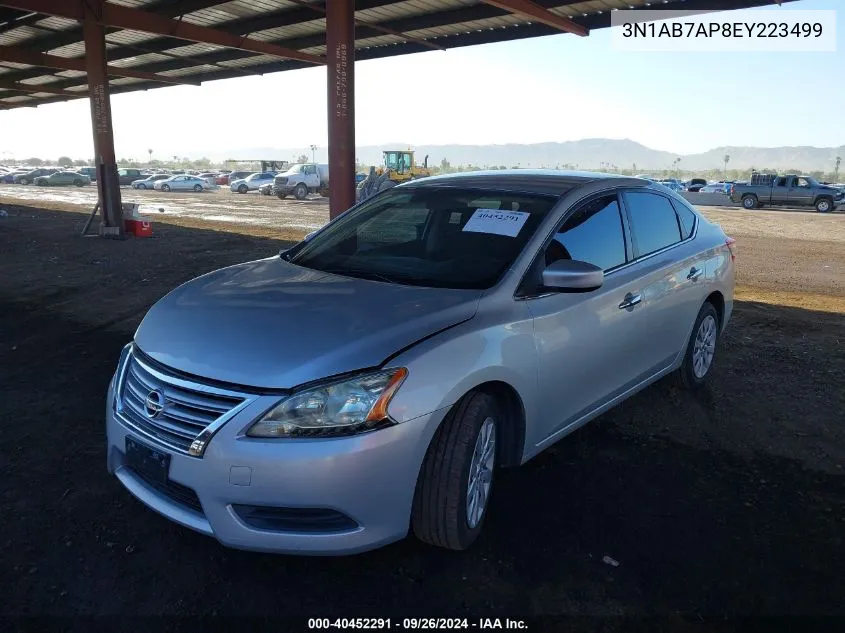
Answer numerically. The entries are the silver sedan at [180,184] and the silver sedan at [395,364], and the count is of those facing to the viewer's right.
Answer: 0

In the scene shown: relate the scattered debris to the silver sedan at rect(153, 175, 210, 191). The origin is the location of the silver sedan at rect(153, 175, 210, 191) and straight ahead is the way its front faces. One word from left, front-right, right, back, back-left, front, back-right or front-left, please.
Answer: left

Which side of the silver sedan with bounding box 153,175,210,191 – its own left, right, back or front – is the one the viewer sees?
left

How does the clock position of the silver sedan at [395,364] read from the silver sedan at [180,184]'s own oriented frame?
the silver sedan at [395,364] is roughly at 9 o'clock from the silver sedan at [180,184].

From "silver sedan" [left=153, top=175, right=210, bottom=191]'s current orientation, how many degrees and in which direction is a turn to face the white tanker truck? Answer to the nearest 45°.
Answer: approximately 135° to its left

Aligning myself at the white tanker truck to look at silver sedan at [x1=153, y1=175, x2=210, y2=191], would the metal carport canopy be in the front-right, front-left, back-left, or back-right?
back-left

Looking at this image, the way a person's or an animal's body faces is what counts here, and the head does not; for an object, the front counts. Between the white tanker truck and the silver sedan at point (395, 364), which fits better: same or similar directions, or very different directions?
same or similar directions

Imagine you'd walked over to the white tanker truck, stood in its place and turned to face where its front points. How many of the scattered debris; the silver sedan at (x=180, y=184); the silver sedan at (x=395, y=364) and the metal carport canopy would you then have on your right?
1

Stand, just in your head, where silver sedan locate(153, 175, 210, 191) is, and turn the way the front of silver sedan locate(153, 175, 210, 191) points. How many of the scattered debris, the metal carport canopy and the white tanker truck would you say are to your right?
0

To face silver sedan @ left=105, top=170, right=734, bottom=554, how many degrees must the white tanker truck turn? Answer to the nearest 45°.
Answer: approximately 45° to its left

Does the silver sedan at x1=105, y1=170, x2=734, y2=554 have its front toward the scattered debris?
no

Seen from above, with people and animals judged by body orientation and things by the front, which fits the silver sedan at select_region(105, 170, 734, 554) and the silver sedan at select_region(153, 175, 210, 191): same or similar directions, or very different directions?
same or similar directions
